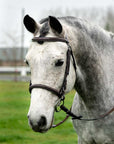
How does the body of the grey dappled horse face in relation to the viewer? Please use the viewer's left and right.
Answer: facing the viewer and to the left of the viewer
